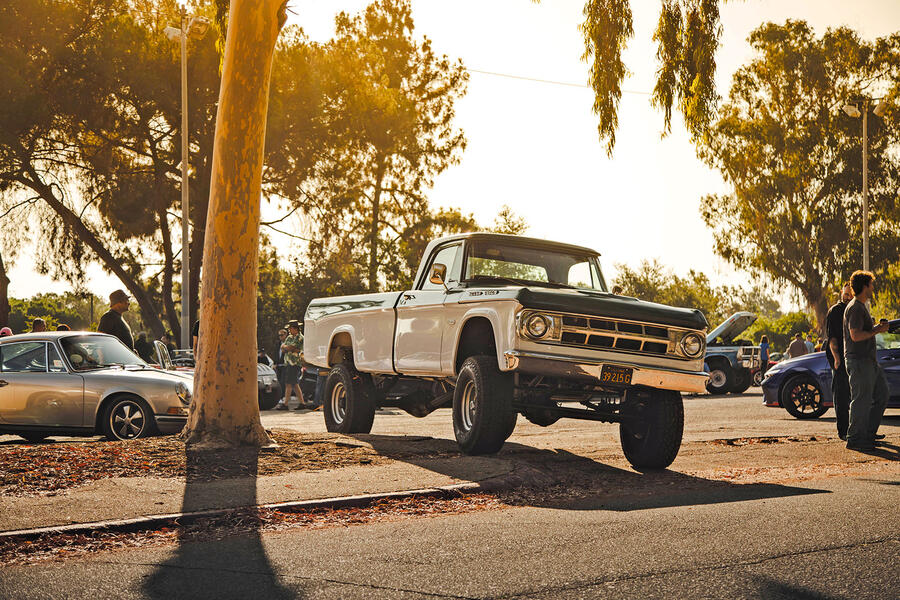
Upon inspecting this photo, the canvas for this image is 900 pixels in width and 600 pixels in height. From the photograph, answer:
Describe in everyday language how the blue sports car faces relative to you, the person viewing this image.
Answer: facing to the left of the viewer

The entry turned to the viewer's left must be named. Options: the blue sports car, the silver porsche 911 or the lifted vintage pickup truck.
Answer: the blue sports car

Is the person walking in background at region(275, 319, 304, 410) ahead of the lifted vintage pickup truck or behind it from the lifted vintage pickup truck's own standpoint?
behind

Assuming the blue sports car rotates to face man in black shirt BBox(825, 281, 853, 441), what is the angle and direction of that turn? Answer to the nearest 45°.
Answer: approximately 90° to its left

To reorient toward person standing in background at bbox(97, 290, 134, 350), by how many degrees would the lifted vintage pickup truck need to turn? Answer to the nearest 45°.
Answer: approximately 180°

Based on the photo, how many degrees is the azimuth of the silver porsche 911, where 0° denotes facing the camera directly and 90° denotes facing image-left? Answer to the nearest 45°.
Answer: approximately 315°

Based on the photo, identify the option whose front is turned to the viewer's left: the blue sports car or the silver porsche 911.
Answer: the blue sports car

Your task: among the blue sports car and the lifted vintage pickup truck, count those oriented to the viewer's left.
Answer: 1

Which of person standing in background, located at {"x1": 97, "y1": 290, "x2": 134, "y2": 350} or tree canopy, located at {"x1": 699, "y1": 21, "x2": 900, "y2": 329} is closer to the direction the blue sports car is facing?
the person standing in background

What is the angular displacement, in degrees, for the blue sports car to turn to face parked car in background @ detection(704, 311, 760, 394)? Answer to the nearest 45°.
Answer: approximately 90° to its right

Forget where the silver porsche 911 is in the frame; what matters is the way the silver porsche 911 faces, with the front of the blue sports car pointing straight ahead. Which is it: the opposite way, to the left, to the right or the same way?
the opposite way
